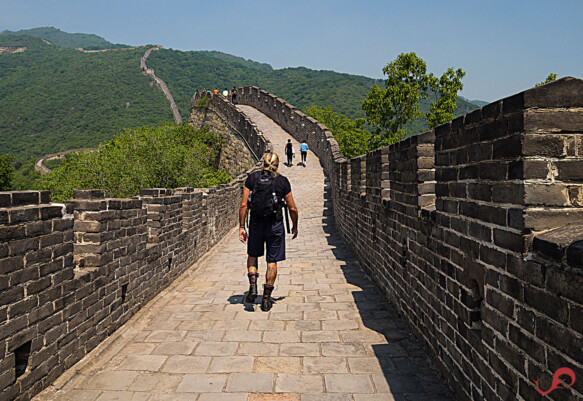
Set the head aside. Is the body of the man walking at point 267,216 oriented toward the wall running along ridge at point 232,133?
yes

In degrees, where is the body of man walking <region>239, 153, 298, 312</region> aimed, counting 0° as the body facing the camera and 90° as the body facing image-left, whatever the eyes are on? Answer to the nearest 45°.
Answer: approximately 180°

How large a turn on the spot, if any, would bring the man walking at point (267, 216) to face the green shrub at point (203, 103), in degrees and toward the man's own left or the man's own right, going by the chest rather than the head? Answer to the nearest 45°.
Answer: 0° — they already face it

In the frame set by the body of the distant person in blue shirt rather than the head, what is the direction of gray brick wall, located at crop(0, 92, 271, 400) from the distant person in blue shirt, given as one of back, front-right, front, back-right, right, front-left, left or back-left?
back

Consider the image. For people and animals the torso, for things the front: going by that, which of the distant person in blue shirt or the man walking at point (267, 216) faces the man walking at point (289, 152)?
the man walking at point (267, 216)

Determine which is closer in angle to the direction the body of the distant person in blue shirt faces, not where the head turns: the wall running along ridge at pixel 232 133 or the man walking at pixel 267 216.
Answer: the wall running along ridge

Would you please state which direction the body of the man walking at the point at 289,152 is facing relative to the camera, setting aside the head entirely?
away from the camera

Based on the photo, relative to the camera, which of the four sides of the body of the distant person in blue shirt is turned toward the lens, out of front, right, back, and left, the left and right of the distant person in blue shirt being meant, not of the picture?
back
